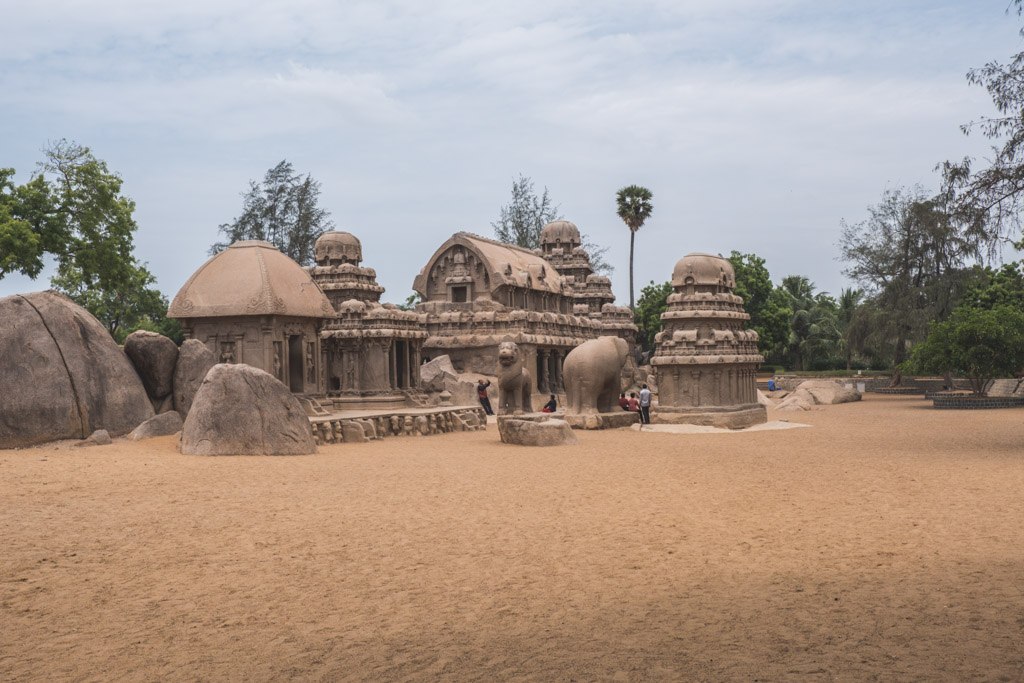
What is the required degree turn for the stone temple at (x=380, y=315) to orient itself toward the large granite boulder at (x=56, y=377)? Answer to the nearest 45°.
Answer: approximately 45° to its right

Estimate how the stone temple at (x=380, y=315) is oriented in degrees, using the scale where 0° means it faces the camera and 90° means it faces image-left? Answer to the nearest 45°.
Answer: approximately 315°

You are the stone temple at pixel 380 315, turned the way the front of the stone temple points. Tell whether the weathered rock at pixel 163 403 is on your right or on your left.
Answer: on your right

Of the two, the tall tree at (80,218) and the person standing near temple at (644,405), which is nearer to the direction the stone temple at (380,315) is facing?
the person standing near temple

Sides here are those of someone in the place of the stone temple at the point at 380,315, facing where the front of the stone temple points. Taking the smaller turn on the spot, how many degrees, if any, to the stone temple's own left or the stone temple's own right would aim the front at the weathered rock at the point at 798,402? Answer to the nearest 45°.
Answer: approximately 45° to the stone temple's own left
